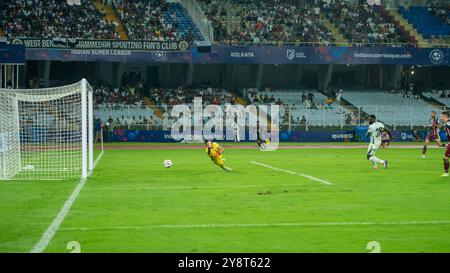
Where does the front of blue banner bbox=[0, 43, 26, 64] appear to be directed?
toward the camera
